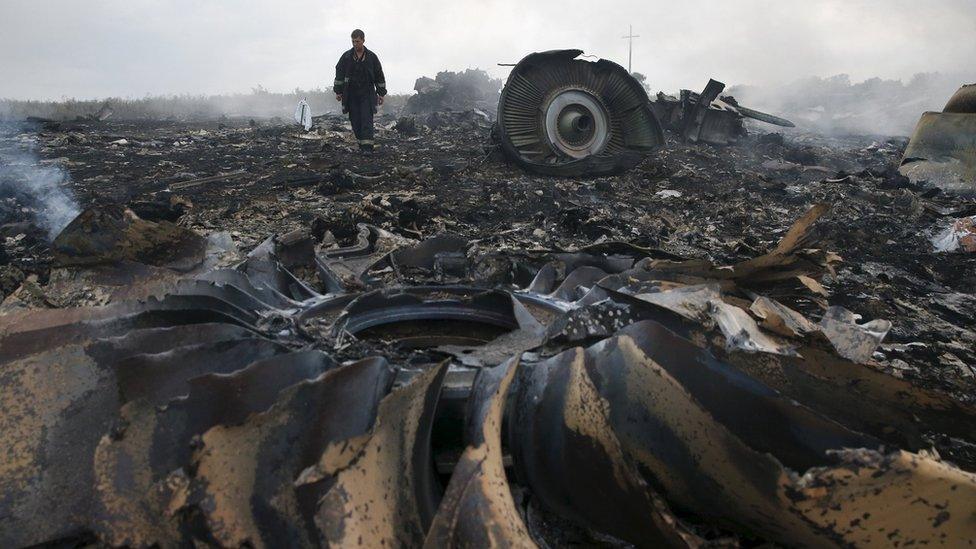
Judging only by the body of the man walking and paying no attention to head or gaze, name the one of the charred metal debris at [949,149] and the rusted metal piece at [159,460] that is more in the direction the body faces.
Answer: the rusted metal piece

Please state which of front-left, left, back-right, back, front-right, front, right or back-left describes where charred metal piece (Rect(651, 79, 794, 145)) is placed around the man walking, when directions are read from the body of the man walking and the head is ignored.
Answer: left

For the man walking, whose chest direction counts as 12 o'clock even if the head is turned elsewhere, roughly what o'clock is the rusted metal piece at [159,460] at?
The rusted metal piece is roughly at 12 o'clock from the man walking.

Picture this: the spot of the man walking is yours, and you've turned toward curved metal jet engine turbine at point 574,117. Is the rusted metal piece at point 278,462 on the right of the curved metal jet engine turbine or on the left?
right

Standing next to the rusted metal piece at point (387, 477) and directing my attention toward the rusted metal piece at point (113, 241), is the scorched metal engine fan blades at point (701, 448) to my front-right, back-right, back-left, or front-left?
back-right

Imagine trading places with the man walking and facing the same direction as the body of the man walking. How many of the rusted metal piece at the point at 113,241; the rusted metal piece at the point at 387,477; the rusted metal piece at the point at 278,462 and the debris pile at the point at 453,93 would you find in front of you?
3

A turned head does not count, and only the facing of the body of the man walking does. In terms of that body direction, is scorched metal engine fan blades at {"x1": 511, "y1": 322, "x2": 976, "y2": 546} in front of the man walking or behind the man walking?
in front

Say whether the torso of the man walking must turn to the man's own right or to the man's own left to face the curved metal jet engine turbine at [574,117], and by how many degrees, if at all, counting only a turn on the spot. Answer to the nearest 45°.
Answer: approximately 45° to the man's own left

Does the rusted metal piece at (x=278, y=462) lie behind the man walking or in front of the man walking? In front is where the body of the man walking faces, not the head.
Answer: in front

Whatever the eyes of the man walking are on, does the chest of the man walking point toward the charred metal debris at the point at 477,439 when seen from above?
yes

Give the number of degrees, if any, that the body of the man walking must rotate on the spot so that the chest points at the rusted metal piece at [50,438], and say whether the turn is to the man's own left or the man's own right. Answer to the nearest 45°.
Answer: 0° — they already face it

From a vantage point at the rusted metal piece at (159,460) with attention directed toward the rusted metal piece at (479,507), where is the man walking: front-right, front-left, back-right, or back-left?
back-left

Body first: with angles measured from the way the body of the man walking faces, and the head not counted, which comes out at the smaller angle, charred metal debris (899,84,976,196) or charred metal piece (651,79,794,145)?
the charred metal debris

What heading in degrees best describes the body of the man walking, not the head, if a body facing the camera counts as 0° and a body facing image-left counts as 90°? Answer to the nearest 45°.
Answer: approximately 0°

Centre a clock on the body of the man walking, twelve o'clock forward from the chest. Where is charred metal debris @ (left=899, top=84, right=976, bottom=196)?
The charred metal debris is roughly at 10 o'clock from the man walking.
